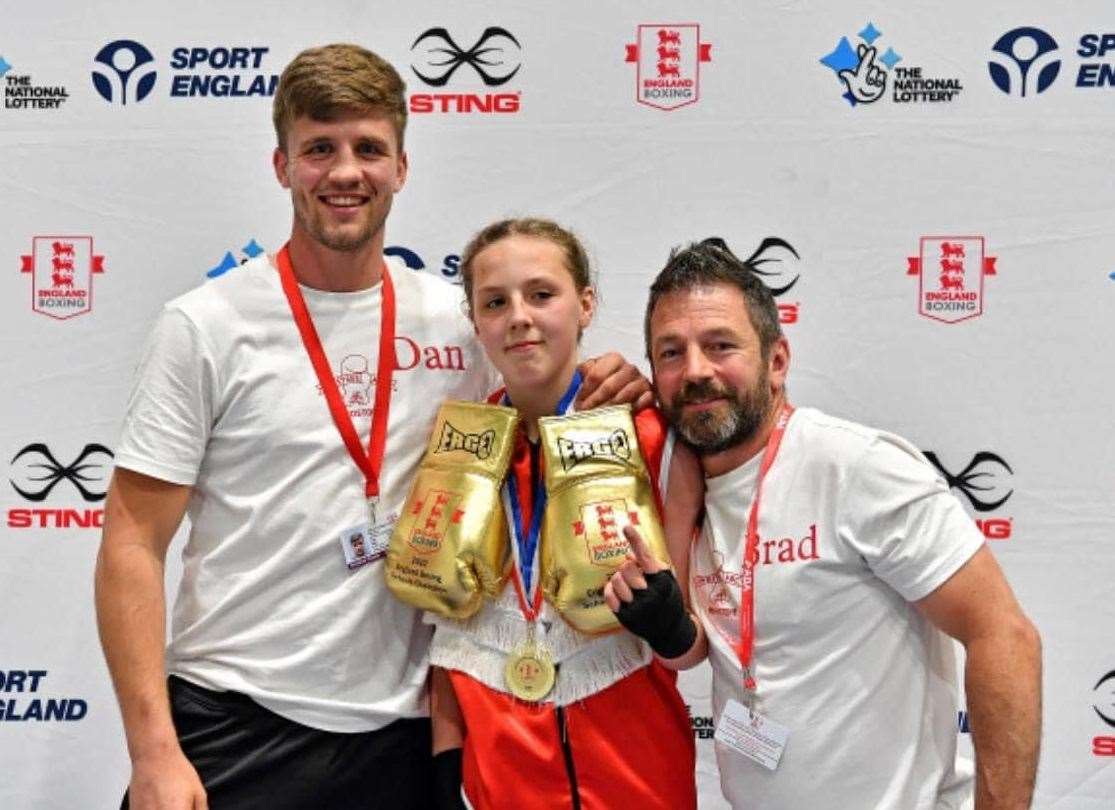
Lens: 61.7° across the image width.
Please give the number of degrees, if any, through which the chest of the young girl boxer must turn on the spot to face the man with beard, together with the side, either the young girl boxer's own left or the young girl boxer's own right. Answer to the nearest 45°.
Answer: approximately 90° to the young girl boxer's own left

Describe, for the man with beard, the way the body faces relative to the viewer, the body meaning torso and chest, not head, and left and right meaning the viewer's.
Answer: facing the viewer and to the left of the viewer

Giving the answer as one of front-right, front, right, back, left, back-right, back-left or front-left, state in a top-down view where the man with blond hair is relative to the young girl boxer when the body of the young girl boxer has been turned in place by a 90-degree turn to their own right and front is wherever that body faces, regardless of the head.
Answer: front

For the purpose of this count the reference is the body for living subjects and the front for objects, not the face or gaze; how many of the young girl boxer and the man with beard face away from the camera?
0

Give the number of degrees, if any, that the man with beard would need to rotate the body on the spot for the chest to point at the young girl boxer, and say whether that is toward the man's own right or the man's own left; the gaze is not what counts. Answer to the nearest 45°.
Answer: approximately 45° to the man's own right

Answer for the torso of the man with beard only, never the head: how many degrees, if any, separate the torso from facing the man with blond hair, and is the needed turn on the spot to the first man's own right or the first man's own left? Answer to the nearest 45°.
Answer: approximately 45° to the first man's own right

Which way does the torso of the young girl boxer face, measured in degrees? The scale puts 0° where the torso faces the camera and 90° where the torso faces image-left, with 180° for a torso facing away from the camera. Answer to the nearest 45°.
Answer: approximately 0°
